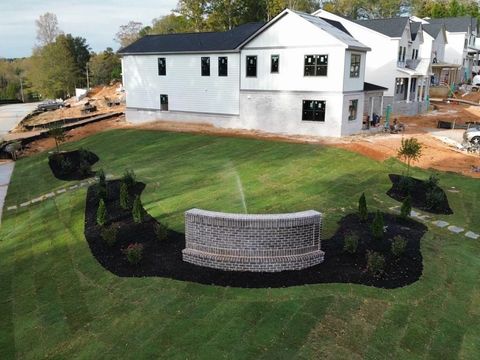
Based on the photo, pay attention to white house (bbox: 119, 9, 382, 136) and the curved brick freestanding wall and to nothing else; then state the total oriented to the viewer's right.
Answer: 1

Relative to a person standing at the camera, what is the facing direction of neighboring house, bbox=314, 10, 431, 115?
facing the viewer and to the right of the viewer

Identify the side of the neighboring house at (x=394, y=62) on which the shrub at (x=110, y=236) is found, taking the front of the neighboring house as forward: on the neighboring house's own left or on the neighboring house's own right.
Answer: on the neighboring house's own right

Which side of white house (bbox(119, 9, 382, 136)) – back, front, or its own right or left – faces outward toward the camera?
right

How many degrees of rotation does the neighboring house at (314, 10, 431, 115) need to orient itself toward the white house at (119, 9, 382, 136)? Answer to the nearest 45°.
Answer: approximately 90° to its right

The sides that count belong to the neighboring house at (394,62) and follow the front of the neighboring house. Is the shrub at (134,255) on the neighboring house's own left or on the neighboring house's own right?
on the neighboring house's own right

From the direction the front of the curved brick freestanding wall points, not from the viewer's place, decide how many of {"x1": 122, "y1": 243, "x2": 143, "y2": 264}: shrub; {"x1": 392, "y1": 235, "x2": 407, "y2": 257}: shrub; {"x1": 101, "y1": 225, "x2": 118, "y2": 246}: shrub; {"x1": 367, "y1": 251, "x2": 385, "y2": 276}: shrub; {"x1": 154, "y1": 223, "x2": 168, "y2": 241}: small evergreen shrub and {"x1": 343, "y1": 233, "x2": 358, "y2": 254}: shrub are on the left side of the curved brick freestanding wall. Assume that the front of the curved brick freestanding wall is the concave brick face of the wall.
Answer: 3

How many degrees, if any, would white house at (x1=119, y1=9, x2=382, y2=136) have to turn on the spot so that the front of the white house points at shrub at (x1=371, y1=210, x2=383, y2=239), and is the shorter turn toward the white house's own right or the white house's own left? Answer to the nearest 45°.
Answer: approximately 90° to the white house's own right

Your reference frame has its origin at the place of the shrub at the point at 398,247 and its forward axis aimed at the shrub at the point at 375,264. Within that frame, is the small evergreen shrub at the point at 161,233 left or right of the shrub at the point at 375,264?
right
